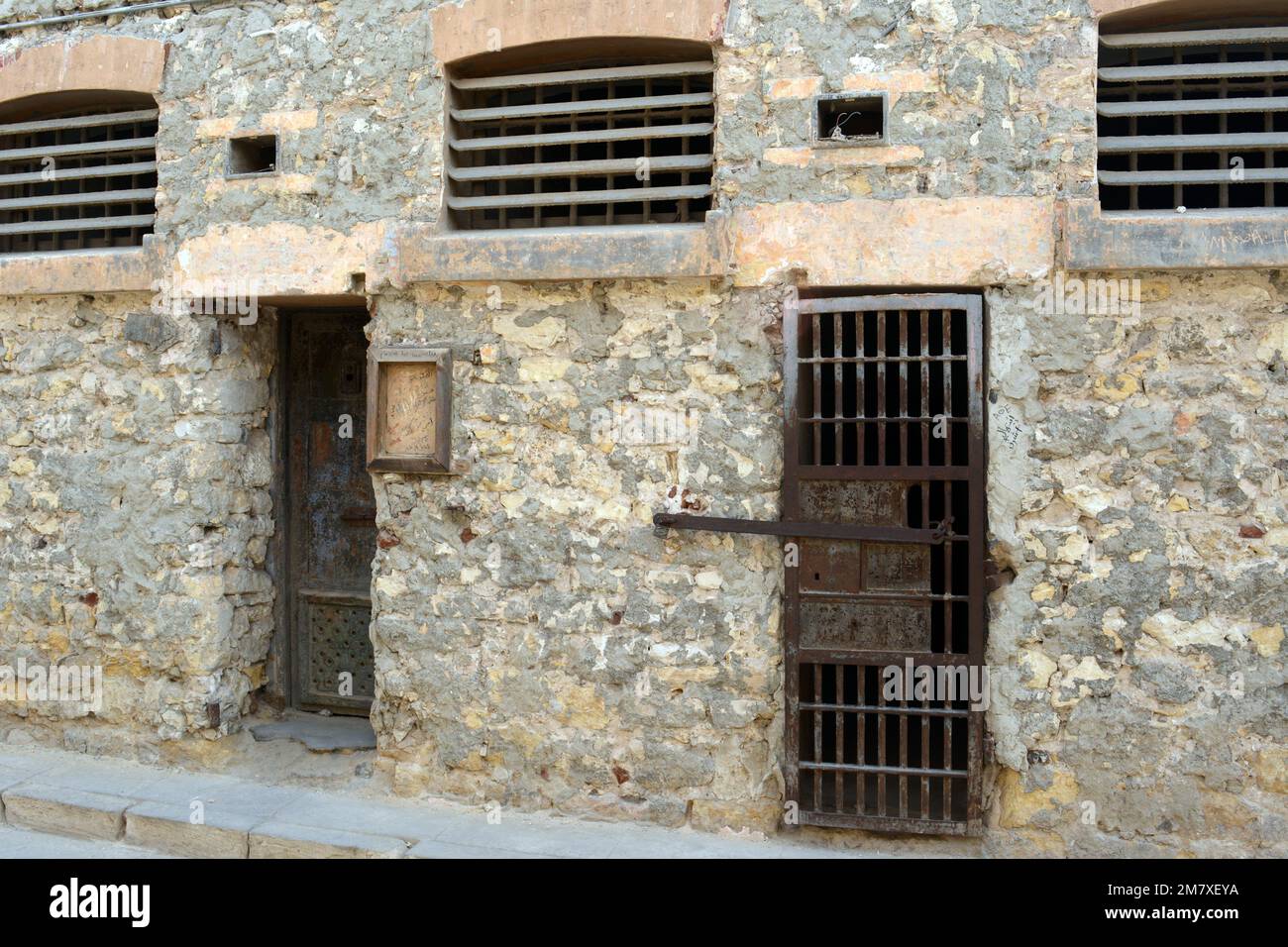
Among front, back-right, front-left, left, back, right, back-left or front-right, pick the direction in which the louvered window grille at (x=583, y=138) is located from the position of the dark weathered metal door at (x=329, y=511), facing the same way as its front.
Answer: front-left

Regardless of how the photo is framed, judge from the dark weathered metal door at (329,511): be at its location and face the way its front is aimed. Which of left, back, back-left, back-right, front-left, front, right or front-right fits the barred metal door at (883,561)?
front-left

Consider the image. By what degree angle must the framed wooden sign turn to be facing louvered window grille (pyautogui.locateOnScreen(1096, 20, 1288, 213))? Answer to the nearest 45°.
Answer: approximately 45° to its left

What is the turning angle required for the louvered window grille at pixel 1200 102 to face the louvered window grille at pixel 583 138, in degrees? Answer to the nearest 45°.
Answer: approximately 90° to its right

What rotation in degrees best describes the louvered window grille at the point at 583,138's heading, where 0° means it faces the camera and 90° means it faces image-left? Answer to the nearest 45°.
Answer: approximately 0°

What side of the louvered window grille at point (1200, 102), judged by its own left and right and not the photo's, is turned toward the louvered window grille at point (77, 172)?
right

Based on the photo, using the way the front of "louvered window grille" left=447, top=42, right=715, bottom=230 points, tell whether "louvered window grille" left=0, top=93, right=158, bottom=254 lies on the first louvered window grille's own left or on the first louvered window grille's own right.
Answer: on the first louvered window grille's own right
